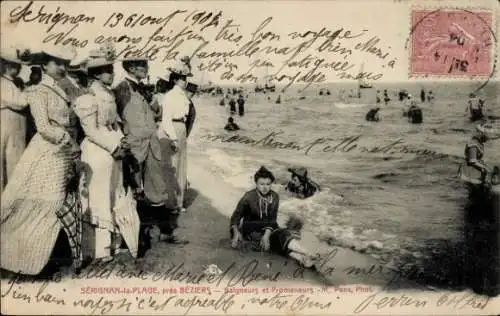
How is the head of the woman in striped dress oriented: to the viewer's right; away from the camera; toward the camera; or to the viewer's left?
to the viewer's right

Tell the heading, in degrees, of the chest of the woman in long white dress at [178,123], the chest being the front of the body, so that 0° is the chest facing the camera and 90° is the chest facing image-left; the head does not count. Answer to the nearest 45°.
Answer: approximately 270°
